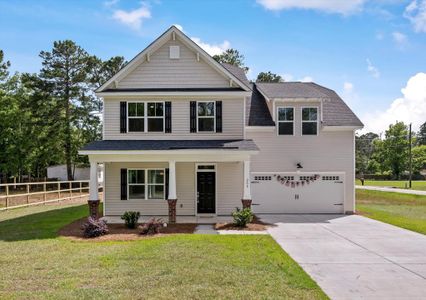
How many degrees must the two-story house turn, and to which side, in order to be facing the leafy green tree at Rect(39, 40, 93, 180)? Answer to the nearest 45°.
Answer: approximately 135° to its right

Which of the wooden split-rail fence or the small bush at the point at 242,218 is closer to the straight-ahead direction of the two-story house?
the small bush

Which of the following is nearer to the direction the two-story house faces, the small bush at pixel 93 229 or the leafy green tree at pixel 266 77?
the small bush

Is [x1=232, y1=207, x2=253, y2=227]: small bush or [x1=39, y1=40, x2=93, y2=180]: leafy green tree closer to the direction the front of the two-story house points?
the small bush

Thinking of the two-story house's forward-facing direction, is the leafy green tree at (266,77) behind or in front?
behind

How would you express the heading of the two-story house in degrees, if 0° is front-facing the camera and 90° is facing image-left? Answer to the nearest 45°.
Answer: approximately 0°

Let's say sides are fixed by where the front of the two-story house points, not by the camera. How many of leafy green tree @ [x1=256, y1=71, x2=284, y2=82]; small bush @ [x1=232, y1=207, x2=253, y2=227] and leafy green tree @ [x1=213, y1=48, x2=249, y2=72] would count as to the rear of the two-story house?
2

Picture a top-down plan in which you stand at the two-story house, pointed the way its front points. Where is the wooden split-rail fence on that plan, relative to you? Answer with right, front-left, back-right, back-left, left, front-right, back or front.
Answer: back-right

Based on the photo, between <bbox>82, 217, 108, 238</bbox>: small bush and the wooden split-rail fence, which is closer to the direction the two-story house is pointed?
the small bush

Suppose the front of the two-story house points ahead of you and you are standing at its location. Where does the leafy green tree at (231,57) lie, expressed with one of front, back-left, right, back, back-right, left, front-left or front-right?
back
